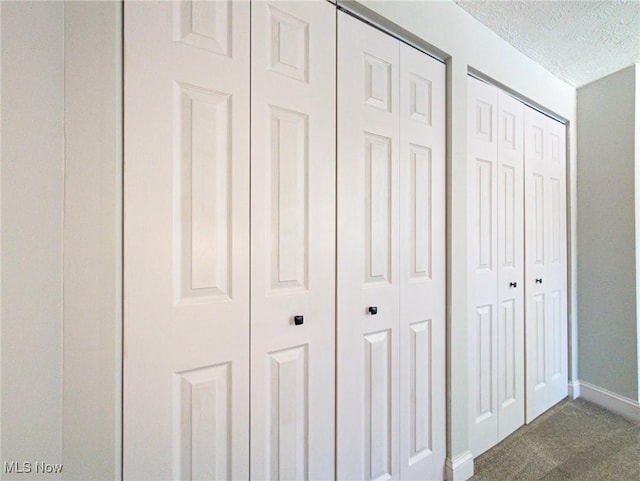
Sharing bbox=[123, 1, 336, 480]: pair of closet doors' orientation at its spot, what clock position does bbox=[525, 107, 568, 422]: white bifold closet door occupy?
The white bifold closet door is roughly at 10 o'clock from the pair of closet doors.

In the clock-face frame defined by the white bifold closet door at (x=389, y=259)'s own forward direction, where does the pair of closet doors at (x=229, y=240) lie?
The pair of closet doors is roughly at 3 o'clock from the white bifold closet door.

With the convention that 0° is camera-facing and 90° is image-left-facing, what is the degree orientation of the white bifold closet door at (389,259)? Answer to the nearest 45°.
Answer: approximately 315°

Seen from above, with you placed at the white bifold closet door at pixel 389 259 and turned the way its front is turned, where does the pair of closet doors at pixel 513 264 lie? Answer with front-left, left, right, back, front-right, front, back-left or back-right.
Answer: left

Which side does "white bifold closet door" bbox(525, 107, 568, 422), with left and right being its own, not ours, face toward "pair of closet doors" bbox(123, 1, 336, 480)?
right

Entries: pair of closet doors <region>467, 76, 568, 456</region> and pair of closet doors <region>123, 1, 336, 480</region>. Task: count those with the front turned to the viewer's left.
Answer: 0

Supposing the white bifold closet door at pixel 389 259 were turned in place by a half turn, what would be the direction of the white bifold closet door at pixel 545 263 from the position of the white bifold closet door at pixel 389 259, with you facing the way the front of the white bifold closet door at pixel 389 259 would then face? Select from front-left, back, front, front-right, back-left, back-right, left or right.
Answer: right

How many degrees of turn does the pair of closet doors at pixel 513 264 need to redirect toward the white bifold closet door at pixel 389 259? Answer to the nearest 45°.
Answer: approximately 90° to its right

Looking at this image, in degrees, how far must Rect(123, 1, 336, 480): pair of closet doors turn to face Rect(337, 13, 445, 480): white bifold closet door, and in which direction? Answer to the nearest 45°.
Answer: approximately 45° to its left

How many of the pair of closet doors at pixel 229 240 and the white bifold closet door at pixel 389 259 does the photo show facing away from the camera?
0

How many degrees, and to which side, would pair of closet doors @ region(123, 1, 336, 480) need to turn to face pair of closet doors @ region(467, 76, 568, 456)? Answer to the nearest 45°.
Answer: approximately 45° to its left
